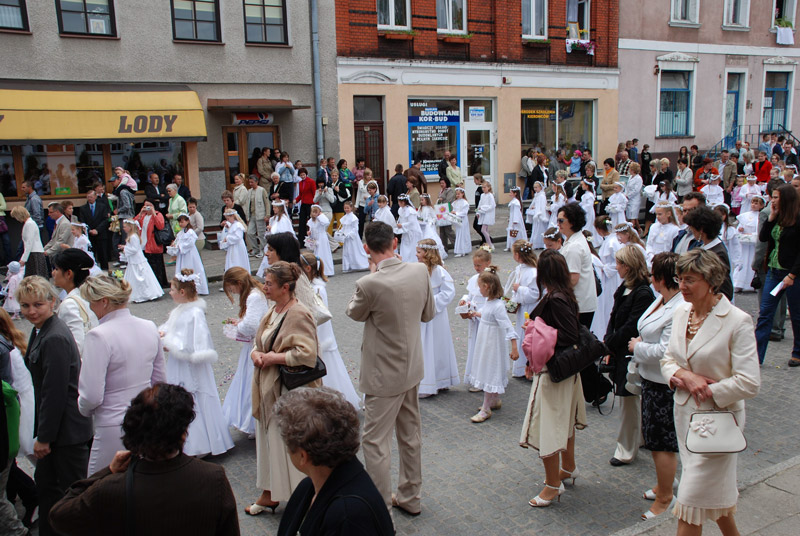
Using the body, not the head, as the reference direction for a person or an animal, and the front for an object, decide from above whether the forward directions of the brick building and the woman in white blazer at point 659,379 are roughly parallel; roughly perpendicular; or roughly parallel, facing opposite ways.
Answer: roughly perpendicular

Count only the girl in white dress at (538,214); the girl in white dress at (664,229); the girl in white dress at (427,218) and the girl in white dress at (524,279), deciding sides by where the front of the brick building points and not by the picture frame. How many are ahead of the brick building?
4

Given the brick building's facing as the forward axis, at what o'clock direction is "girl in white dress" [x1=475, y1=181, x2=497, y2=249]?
The girl in white dress is roughly at 12 o'clock from the brick building.

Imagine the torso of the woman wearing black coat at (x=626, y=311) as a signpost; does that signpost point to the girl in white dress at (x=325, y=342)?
yes

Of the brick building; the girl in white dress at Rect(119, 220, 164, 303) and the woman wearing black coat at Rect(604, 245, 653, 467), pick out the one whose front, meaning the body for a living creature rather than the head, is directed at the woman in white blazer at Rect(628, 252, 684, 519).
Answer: the brick building

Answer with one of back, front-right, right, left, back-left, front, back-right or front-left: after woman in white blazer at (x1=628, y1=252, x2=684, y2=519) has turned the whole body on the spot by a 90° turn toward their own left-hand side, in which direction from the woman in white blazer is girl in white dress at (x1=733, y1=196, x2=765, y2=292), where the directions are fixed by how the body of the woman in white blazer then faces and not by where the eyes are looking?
back

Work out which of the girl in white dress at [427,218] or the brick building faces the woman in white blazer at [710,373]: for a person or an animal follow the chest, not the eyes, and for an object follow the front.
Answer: the brick building

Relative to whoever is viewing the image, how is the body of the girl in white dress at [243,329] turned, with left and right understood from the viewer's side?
facing to the left of the viewer

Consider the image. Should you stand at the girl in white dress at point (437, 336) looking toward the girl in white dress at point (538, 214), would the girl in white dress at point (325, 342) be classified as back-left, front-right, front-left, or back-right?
back-left

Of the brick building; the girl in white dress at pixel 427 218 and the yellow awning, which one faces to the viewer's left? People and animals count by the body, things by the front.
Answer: the girl in white dress

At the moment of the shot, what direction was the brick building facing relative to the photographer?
facing the viewer

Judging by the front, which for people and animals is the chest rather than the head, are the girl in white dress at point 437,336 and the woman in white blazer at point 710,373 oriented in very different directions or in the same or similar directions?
same or similar directions

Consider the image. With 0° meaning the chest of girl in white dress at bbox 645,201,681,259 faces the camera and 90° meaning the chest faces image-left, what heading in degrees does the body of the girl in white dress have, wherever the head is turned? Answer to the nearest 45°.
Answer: approximately 45°

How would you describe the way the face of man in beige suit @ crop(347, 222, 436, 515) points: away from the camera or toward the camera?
away from the camera

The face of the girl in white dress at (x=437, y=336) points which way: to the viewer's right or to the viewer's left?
to the viewer's left

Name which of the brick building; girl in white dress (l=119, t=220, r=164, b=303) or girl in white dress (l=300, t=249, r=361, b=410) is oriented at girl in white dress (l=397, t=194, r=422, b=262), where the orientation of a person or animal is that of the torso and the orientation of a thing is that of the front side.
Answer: the brick building
